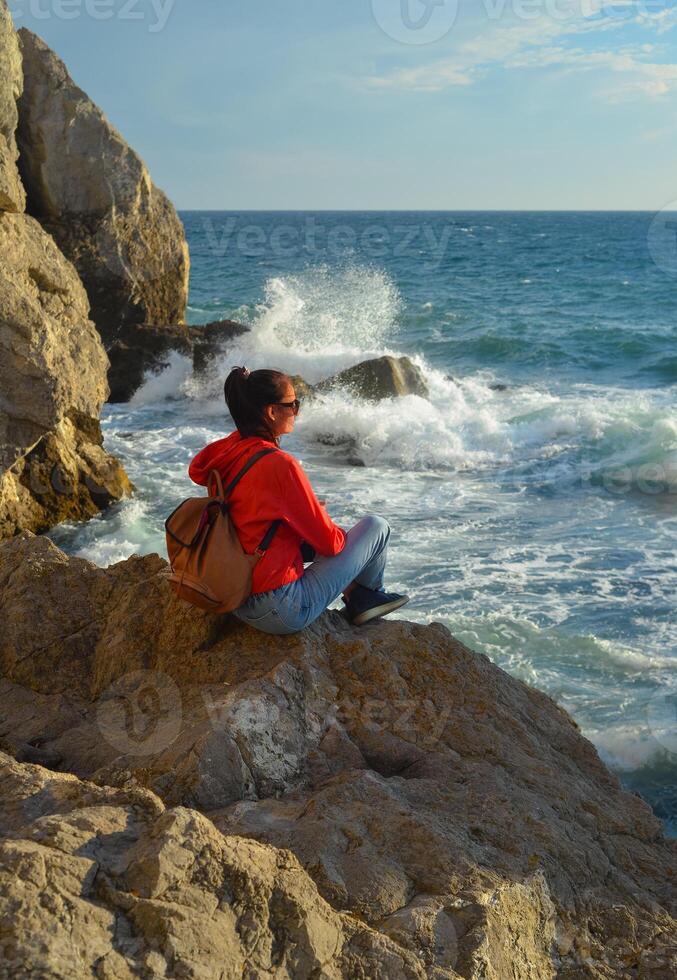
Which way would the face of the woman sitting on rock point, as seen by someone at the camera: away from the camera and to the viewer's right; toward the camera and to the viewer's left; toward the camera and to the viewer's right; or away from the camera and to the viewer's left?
away from the camera and to the viewer's right

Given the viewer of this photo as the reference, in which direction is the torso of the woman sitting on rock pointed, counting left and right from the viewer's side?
facing away from the viewer and to the right of the viewer

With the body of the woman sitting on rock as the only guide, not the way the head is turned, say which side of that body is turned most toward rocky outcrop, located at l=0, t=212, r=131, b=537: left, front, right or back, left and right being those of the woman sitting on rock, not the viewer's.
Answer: left

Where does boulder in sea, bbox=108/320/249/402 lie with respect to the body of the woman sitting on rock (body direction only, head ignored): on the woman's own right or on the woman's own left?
on the woman's own left

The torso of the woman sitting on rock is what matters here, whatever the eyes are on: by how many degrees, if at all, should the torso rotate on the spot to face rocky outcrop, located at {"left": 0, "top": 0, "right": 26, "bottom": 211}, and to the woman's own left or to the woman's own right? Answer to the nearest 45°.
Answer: approximately 90° to the woman's own left

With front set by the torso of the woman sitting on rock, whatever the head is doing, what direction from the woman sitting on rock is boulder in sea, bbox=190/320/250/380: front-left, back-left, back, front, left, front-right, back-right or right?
front-left

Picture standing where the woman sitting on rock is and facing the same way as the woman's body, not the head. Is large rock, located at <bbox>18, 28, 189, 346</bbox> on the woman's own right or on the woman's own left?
on the woman's own left
